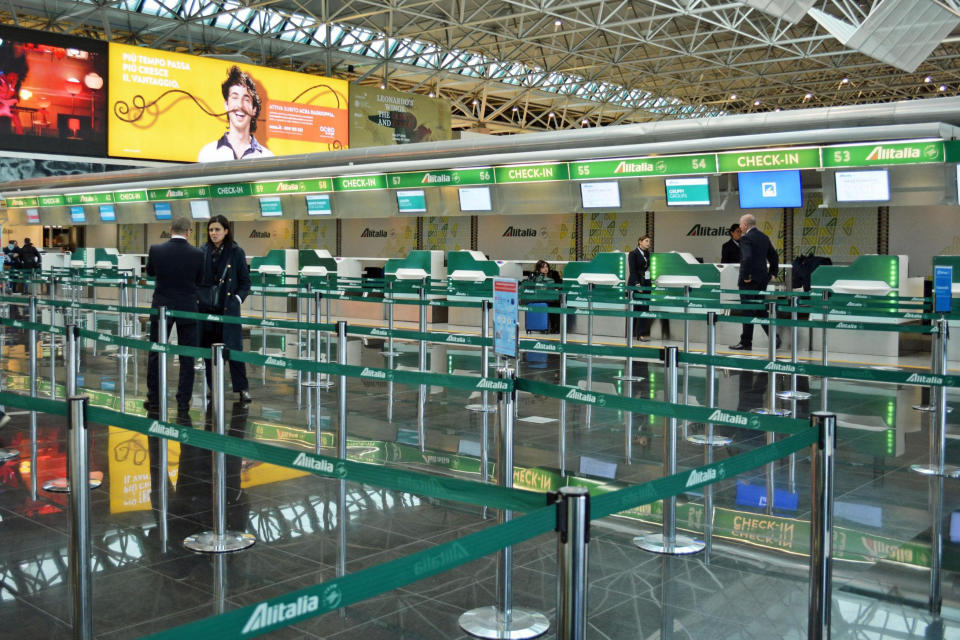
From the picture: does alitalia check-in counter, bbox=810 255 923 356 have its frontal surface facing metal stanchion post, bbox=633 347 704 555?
yes

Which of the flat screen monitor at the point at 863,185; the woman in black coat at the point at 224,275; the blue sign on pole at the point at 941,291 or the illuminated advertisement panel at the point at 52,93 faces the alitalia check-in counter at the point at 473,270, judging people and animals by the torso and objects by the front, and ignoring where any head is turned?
the illuminated advertisement panel

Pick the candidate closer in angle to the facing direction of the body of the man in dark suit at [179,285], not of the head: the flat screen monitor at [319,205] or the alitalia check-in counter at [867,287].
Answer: the flat screen monitor

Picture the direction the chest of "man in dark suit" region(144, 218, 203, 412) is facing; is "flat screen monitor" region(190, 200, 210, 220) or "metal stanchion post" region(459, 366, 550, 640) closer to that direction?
the flat screen monitor

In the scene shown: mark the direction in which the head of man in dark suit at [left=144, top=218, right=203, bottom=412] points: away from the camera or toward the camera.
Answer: away from the camera

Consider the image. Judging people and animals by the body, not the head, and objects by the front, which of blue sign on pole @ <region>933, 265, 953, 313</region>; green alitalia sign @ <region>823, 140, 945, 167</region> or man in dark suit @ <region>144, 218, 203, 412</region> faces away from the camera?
the man in dark suit

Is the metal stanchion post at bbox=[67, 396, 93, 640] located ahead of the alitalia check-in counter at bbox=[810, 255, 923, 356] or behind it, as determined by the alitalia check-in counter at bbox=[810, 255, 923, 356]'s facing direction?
ahead

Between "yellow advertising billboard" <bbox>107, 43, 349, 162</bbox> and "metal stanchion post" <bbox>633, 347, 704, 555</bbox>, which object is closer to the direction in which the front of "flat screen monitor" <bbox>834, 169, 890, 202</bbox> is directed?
the metal stanchion post

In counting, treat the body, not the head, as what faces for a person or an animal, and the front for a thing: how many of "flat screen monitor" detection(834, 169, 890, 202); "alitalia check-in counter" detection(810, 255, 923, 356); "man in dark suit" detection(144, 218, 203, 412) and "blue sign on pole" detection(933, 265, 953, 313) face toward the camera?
3

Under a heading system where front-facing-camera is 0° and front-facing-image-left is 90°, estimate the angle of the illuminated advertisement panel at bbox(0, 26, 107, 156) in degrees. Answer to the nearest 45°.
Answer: approximately 315°
